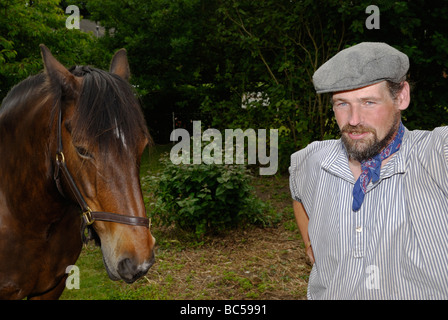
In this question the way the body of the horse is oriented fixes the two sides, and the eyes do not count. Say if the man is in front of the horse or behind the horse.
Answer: in front

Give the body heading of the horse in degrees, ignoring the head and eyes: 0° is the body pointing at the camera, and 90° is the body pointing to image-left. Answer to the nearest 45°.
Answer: approximately 315°

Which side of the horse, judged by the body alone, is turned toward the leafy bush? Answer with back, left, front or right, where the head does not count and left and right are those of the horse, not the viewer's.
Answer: left

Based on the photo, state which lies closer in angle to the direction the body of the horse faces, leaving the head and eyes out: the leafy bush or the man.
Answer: the man
